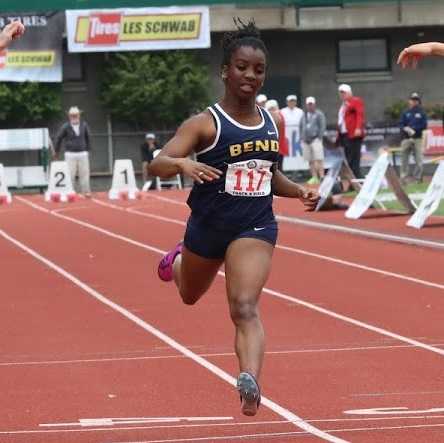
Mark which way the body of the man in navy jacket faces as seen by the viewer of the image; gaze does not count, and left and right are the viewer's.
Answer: facing the viewer

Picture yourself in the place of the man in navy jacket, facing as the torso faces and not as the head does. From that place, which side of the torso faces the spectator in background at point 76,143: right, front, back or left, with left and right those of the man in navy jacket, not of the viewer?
right

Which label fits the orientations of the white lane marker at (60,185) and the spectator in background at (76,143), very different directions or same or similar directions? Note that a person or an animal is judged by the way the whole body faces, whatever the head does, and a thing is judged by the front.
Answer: same or similar directions

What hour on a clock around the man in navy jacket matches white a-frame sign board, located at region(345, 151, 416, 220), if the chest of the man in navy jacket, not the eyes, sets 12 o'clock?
The white a-frame sign board is roughly at 12 o'clock from the man in navy jacket.

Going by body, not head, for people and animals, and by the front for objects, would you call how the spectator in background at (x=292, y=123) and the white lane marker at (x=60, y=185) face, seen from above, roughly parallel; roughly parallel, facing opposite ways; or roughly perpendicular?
roughly parallel

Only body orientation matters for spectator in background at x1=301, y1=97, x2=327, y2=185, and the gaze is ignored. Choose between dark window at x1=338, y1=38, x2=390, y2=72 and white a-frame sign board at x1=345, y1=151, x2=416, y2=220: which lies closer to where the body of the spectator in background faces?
the white a-frame sign board

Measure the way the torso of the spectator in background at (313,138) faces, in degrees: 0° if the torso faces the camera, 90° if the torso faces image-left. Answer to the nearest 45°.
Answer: approximately 45°

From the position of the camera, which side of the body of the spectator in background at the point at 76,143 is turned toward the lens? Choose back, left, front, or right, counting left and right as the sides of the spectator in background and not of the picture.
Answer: front

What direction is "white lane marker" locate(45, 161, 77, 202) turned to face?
toward the camera

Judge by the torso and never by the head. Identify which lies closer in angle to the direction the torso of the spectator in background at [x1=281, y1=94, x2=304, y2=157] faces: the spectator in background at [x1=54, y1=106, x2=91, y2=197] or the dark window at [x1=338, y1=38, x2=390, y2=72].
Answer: the spectator in background

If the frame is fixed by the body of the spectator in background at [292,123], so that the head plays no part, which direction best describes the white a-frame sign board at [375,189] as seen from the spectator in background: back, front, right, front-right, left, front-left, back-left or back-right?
front

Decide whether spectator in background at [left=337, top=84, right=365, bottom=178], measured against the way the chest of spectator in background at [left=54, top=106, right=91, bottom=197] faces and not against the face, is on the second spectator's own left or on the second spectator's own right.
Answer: on the second spectator's own left

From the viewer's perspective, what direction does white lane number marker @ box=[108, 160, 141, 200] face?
toward the camera

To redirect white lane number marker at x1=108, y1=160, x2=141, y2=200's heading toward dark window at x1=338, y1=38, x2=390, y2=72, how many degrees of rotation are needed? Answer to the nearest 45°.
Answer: approximately 135° to its left
